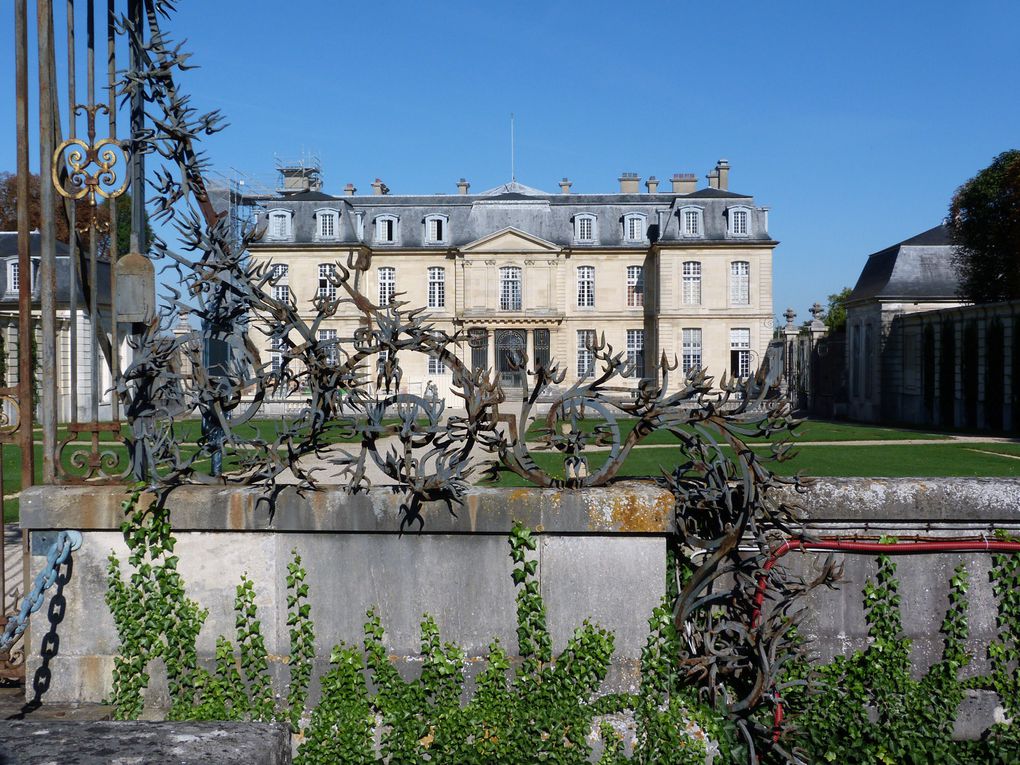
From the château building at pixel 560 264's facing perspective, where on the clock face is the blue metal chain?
The blue metal chain is roughly at 12 o'clock from the château building.

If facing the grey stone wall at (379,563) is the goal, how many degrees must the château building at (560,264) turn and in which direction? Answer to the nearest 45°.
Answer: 0° — it already faces it

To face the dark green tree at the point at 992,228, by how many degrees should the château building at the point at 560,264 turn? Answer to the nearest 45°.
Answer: approximately 45° to its left

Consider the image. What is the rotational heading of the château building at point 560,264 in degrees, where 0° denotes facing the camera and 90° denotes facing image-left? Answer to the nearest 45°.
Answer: approximately 0°

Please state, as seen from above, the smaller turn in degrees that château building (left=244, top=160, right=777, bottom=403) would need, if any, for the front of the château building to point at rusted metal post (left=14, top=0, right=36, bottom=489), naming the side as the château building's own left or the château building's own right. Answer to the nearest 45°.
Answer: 0° — it already faces it

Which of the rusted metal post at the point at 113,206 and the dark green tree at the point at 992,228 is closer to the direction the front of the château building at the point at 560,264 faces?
the rusted metal post

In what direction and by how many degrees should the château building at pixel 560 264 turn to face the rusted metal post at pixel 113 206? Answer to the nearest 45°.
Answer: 0° — it already faces it

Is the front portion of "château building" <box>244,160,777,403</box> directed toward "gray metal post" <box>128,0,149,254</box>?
yes
